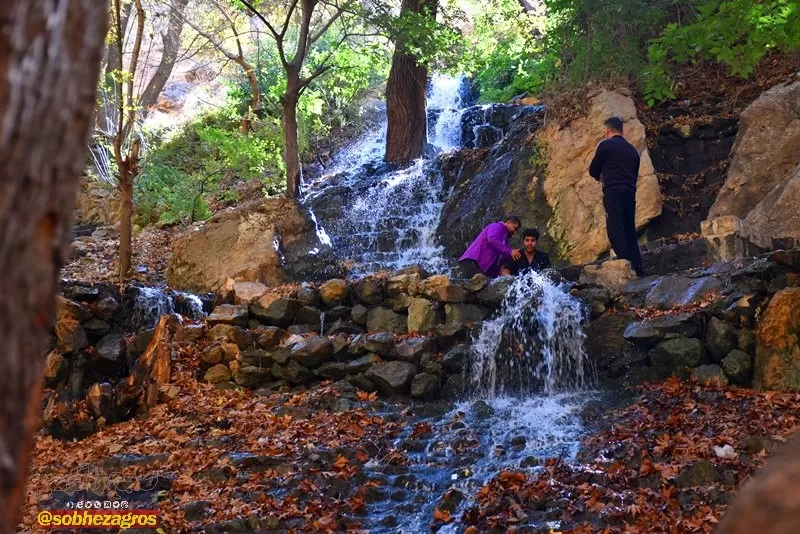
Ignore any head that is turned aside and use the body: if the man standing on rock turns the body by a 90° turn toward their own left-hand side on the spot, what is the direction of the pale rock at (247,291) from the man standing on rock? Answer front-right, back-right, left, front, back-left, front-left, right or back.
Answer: front-right

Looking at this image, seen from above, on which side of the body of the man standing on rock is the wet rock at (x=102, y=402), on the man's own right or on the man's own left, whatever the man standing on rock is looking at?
on the man's own left

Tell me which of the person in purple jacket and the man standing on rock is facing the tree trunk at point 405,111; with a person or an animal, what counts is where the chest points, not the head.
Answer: the man standing on rock

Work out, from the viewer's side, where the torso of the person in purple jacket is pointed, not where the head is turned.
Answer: to the viewer's right

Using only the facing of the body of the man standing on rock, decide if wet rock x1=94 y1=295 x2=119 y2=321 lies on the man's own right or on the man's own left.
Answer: on the man's own left

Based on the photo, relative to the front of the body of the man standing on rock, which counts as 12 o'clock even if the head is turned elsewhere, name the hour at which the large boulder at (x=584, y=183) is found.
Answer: The large boulder is roughly at 1 o'clock from the man standing on rock.

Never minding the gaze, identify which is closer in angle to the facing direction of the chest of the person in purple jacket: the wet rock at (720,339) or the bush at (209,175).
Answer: the wet rock

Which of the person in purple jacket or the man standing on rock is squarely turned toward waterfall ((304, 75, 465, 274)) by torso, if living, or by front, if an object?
the man standing on rock

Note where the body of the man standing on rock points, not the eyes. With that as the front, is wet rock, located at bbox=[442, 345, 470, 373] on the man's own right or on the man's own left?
on the man's own left

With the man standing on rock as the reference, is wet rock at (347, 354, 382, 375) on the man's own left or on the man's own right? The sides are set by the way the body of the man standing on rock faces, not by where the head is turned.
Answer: on the man's own left

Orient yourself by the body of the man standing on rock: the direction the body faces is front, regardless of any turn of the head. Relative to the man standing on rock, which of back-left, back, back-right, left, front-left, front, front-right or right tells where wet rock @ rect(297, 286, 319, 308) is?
front-left

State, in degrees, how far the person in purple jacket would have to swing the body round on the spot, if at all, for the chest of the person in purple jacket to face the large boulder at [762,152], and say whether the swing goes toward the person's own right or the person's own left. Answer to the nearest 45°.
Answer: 0° — they already face it

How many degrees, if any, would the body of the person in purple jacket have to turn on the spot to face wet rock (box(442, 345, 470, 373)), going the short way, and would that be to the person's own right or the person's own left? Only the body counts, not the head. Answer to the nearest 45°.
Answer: approximately 90° to the person's own right

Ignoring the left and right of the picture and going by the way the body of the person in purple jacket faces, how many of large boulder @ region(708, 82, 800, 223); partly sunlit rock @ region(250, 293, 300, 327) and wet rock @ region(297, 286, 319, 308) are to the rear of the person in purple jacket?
2

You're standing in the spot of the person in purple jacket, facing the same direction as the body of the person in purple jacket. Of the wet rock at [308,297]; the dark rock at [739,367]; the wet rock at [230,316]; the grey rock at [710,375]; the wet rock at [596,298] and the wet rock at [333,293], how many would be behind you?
3

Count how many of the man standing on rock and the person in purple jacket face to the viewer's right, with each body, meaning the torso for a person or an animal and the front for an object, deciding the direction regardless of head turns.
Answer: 1

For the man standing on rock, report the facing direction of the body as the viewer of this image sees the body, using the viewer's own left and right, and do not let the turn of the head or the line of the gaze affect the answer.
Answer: facing away from the viewer and to the left of the viewer

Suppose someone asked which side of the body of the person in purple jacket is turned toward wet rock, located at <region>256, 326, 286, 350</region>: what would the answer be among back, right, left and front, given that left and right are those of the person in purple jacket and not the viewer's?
back

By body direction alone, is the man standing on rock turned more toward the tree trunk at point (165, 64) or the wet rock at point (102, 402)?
the tree trunk

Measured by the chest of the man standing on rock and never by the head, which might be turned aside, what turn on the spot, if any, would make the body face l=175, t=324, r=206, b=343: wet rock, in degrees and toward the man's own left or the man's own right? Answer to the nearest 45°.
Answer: approximately 45° to the man's own left

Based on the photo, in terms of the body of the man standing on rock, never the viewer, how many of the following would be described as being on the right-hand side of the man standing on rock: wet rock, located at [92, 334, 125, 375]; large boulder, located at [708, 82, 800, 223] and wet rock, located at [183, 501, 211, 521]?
1
